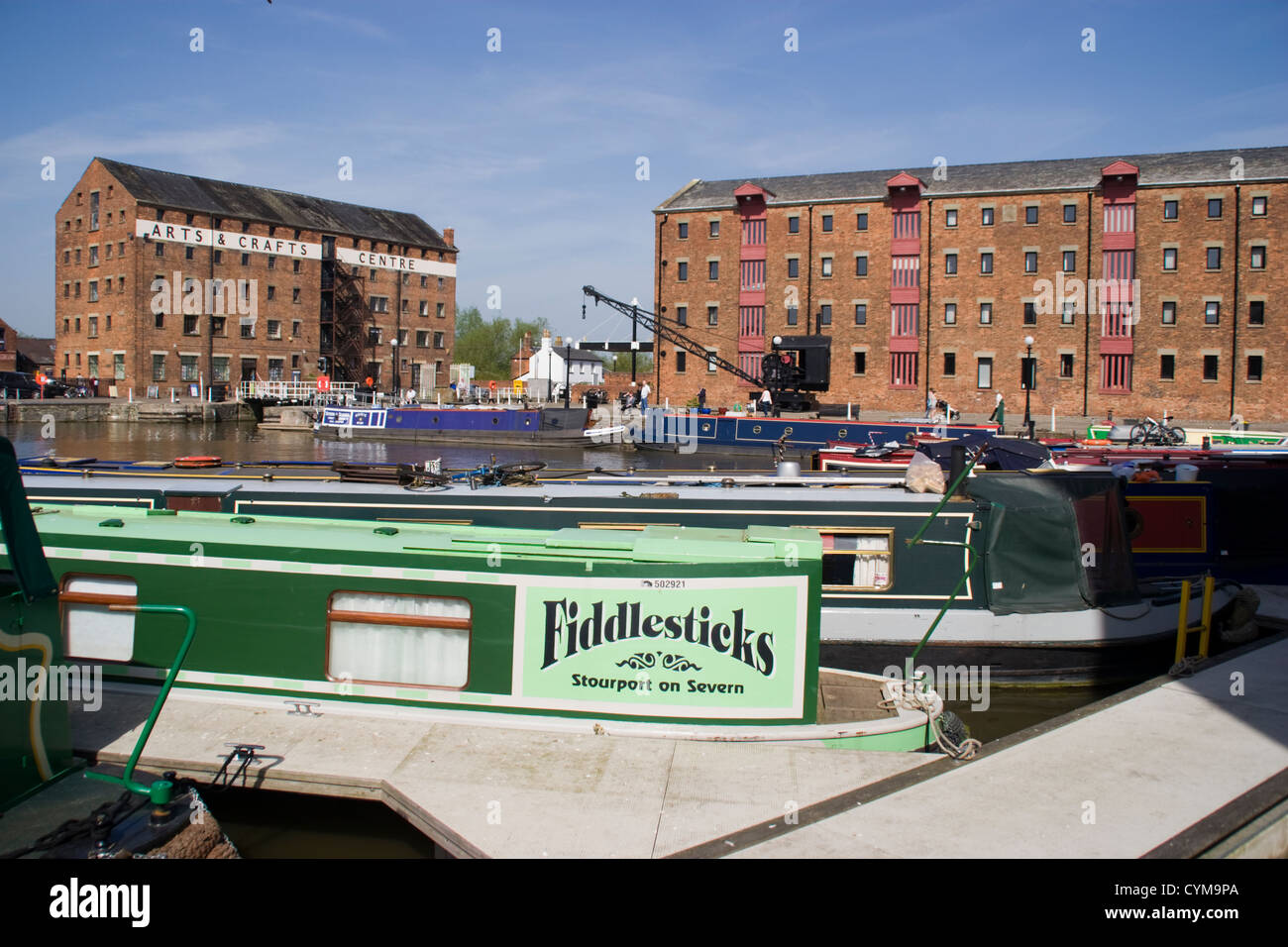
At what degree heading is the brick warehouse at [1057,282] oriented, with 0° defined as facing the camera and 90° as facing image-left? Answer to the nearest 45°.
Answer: approximately 0°

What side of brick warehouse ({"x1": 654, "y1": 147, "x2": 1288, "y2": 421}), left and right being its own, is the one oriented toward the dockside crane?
right

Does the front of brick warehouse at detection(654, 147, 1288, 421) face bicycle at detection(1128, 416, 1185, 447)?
yes

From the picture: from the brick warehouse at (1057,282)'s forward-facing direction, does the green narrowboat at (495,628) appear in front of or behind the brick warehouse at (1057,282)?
in front

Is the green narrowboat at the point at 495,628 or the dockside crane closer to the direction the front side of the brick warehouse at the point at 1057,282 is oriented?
the green narrowboat
